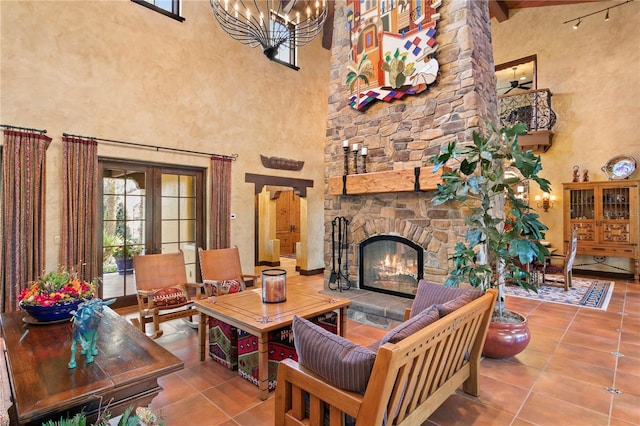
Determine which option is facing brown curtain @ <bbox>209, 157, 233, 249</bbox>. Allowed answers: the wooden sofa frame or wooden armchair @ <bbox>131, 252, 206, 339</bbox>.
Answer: the wooden sofa frame

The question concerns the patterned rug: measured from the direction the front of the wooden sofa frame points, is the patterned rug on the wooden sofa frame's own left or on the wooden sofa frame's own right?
on the wooden sofa frame's own right

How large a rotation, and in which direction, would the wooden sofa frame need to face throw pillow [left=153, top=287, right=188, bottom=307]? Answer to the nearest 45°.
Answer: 0° — it already faces it

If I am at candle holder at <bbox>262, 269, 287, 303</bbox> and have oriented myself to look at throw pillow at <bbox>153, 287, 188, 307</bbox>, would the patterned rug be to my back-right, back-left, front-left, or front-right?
back-right

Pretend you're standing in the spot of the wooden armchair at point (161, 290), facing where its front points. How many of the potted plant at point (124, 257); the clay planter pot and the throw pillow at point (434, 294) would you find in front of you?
2

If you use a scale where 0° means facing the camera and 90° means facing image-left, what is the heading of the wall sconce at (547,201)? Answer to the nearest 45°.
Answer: approximately 0°

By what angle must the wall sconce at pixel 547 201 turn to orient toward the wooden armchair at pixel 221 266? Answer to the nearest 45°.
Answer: approximately 45° to its right

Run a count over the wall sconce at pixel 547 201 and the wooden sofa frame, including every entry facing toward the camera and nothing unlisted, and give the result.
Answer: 1

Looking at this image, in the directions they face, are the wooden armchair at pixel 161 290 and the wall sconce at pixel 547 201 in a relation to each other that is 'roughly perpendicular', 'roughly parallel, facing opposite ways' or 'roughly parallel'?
roughly perpendicular

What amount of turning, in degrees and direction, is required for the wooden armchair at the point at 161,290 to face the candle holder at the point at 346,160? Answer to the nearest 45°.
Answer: approximately 45° to its left

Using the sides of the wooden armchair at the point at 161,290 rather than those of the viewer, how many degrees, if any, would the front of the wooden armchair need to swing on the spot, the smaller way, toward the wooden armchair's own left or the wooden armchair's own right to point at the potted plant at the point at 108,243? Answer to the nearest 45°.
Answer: approximately 180°

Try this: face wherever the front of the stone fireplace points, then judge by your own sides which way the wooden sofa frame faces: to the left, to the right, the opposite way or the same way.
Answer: to the right

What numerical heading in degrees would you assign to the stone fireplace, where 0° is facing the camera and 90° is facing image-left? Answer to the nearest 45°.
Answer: approximately 45°

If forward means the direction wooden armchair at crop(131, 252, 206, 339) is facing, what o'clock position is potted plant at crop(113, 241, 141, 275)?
The potted plant is roughly at 7 o'clock from the wooden armchair.

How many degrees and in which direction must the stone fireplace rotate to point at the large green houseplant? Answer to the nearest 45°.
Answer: approximately 90° to its left

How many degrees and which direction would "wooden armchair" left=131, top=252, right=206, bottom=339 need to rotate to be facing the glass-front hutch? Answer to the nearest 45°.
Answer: approximately 45° to its left
